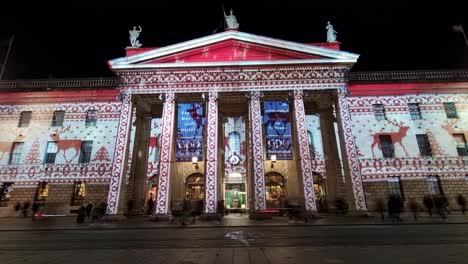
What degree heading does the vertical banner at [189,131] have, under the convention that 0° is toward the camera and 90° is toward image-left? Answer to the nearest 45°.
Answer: approximately 0°

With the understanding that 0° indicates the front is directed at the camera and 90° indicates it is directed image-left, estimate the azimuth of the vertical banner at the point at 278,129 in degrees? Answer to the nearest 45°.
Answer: approximately 0°

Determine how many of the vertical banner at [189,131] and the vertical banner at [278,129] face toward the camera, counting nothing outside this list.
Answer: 2

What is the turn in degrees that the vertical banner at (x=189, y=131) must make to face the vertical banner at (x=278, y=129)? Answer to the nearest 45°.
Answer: approximately 90° to its left

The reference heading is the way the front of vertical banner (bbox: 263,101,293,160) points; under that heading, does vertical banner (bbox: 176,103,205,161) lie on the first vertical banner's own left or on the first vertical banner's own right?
on the first vertical banner's own right
